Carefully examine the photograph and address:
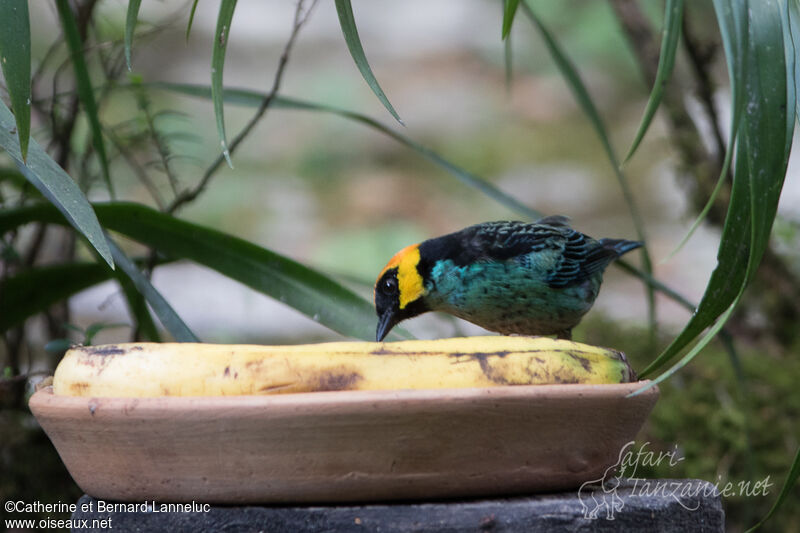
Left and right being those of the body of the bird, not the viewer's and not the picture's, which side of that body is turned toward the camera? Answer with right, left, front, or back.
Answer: left
